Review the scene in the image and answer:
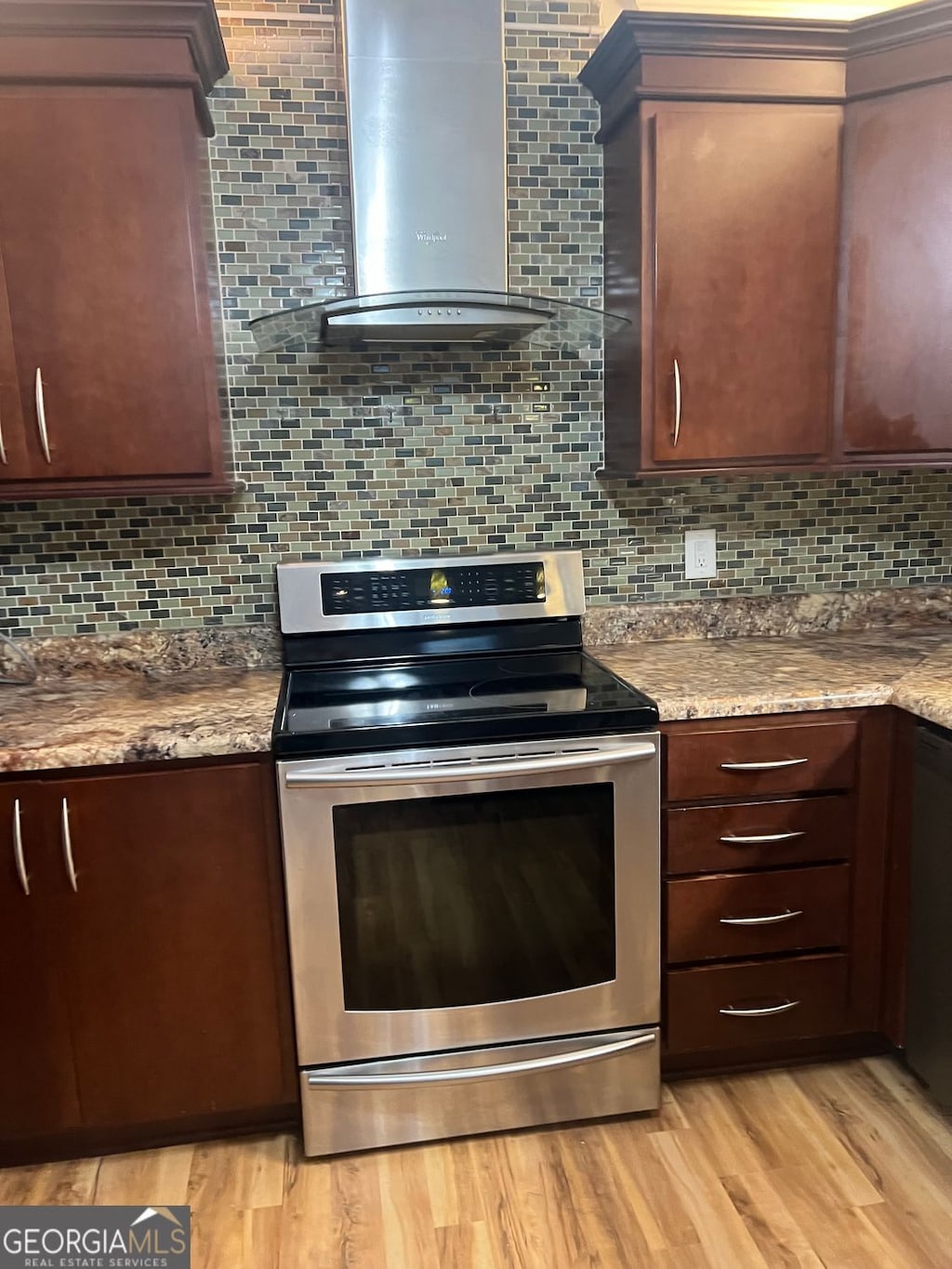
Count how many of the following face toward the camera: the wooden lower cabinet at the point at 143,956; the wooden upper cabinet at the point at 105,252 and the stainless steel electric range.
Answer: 3

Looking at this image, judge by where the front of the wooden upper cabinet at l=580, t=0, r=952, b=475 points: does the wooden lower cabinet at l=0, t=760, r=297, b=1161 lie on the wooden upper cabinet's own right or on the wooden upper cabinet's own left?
on the wooden upper cabinet's own right

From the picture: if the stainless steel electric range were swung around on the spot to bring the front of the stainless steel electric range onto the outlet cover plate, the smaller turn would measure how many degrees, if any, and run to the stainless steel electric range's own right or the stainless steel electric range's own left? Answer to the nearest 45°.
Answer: approximately 135° to the stainless steel electric range's own left

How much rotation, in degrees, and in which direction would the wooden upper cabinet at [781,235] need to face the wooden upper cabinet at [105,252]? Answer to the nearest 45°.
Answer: approximately 45° to its right

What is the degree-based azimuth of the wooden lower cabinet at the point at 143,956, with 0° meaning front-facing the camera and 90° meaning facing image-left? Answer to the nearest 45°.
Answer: approximately 0°

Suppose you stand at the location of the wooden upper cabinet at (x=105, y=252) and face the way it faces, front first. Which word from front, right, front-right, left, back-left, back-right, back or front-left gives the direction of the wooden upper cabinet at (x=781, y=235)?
left
